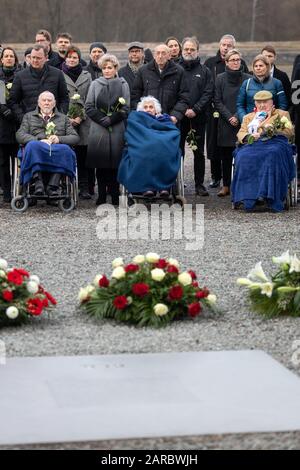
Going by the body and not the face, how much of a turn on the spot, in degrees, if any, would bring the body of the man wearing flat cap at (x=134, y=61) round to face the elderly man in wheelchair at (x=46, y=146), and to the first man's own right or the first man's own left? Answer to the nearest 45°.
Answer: approximately 45° to the first man's own right

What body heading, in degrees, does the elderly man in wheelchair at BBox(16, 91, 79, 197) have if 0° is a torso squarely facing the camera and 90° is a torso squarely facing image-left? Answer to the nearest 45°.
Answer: approximately 0°

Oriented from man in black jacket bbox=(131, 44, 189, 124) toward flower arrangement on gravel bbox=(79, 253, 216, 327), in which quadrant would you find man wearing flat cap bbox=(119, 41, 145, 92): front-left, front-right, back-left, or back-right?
back-right

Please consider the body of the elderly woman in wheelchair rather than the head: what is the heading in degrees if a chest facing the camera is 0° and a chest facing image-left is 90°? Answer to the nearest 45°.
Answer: approximately 0°

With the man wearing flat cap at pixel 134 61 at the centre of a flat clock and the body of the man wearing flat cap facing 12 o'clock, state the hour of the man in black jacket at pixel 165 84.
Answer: The man in black jacket is roughly at 11 o'clock from the man wearing flat cap.

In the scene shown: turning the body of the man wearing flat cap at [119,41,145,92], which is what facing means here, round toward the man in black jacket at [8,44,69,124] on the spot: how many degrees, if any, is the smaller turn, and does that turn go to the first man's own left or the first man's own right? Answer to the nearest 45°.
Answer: approximately 45° to the first man's own right

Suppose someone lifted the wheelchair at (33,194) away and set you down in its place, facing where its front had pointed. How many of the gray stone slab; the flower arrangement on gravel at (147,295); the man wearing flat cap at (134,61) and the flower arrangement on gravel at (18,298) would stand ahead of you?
3
